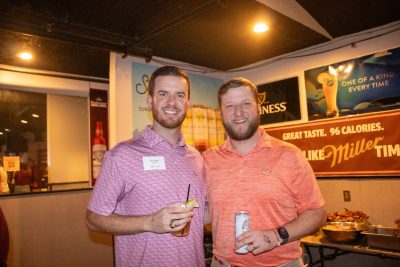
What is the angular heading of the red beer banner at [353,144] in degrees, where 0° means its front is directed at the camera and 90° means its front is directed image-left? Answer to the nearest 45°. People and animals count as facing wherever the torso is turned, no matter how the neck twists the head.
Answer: approximately 45°

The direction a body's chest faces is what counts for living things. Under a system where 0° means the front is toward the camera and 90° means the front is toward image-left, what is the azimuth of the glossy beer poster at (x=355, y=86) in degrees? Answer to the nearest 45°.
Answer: approximately 45°
